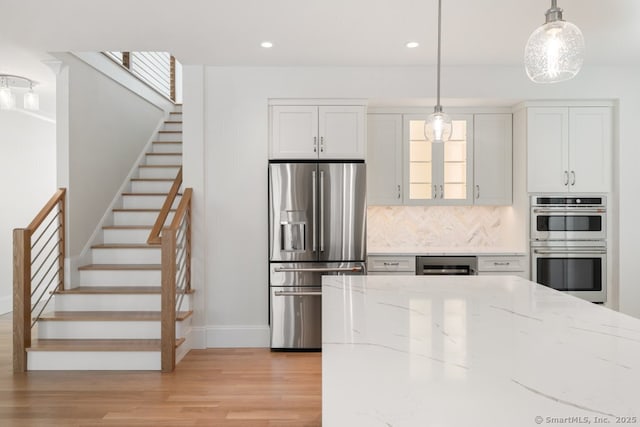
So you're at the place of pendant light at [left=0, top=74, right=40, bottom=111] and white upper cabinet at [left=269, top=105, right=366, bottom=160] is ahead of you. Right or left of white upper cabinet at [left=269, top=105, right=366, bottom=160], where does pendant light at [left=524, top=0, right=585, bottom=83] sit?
right

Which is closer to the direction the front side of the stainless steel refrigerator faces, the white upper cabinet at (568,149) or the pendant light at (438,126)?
the pendant light

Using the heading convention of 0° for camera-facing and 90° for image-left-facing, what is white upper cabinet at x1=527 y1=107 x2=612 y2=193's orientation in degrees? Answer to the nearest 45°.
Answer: approximately 0°

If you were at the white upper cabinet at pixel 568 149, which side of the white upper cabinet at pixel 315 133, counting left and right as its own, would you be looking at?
left

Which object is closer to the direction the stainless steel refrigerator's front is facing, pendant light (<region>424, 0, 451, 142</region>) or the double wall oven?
the pendant light

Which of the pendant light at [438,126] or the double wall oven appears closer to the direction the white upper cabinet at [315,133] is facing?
the pendant light

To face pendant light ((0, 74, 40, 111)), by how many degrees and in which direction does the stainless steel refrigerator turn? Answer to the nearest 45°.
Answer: approximately 90° to its right

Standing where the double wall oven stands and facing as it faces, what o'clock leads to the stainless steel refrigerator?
The stainless steel refrigerator is roughly at 2 o'clock from the double wall oven.

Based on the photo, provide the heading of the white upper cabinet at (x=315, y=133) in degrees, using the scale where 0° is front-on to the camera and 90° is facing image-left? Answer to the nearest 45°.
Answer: approximately 0°

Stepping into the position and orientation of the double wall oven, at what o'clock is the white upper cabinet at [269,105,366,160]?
The white upper cabinet is roughly at 2 o'clock from the double wall oven.

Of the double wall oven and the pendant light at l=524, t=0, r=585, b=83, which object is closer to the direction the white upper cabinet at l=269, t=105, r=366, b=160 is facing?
the pendant light
